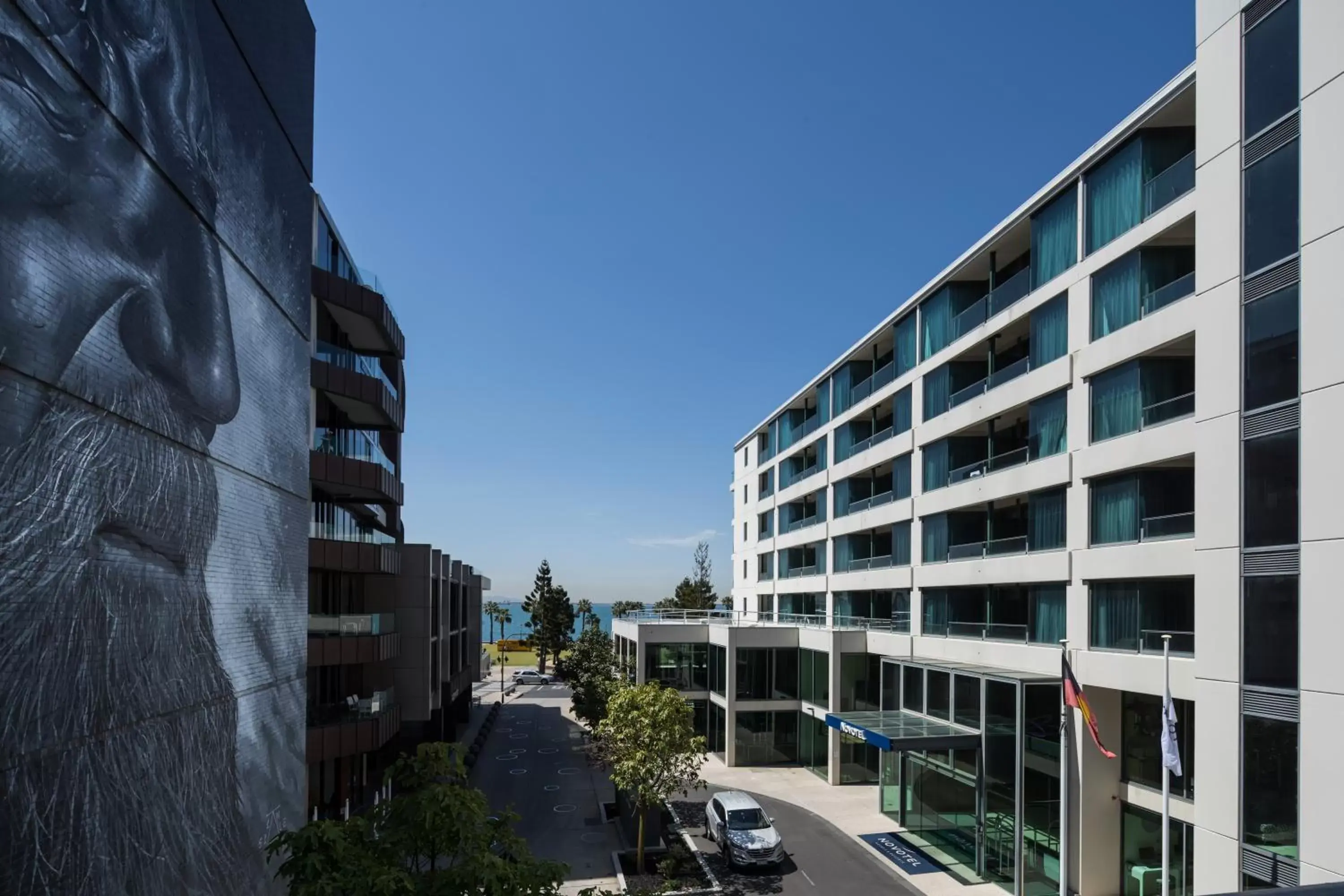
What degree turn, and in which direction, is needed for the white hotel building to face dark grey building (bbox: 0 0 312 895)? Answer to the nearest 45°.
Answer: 0° — it already faces it

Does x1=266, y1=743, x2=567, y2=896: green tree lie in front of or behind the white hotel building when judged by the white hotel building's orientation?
in front

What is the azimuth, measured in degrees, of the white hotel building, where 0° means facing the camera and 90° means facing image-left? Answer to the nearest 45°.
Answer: approximately 45°
